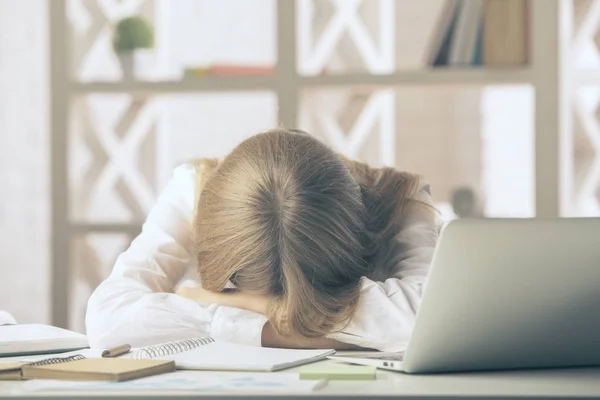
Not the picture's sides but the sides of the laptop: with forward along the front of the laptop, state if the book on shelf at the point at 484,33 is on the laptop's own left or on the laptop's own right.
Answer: on the laptop's own right

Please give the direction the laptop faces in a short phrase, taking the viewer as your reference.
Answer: facing away from the viewer and to the left of the viewer

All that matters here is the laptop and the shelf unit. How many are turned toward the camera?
1

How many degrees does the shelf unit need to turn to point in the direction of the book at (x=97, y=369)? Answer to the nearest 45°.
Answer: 0° — it already faces it

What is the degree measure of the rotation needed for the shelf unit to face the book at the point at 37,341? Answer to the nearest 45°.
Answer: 0° — it already faces it

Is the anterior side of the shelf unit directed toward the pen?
yes

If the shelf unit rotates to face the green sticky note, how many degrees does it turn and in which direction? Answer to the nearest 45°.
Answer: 0° — it already faces it

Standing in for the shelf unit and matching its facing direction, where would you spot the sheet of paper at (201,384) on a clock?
The sheet of paper is roughly at 12 o'clock from the shelf unit.

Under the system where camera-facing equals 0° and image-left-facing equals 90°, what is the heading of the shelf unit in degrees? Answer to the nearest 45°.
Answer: approximately 0°

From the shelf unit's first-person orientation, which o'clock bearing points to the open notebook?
The open notebook is roughly at 12 o'clock from the shelf unit.

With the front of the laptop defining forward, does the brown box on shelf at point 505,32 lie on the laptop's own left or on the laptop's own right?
on the laptop's own right
